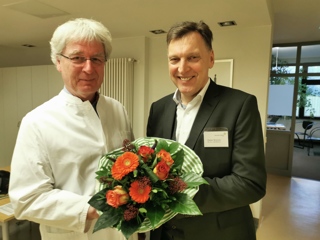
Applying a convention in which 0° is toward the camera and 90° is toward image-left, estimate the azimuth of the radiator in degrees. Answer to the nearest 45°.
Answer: approximately 0°

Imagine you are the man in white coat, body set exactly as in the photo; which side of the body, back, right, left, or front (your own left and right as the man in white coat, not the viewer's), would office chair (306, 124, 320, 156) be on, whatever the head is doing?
left

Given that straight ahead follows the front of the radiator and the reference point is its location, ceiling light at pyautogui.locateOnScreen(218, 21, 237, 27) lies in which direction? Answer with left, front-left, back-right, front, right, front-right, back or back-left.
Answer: front-left

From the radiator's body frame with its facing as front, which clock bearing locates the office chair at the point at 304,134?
The office chair is roughly at 8 o'clock from the radiator.

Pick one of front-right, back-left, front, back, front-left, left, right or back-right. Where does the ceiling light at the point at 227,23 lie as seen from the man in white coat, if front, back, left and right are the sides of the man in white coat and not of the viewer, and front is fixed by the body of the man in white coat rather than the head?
left

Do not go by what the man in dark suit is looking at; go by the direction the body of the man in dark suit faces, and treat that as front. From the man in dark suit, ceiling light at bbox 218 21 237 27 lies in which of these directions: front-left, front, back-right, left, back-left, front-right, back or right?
back-right

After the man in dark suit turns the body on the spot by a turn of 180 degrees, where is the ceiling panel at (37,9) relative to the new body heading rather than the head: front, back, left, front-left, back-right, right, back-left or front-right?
left

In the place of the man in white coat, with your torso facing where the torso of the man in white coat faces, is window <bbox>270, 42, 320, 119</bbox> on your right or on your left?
on your left

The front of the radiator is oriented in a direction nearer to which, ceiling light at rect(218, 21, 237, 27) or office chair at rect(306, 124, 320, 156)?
the ceiling light

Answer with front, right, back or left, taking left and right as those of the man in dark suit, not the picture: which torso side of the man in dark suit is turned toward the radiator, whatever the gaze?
right

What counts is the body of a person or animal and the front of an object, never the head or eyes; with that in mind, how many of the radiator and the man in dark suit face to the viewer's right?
0

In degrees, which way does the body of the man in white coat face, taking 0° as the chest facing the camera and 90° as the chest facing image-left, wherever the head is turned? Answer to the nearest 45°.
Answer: approximately 315°

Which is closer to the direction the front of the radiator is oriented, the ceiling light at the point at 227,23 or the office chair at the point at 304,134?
the ceiling light
